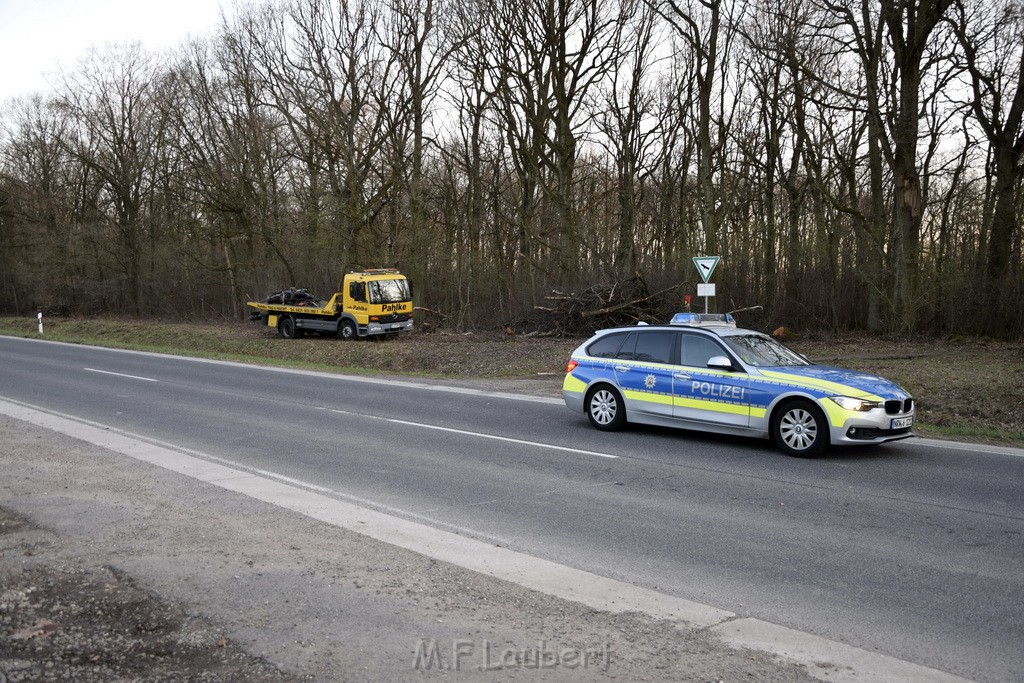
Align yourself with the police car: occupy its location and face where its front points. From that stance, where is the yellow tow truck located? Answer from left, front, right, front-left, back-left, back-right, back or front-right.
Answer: back

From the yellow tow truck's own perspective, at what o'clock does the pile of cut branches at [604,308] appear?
The pile of cut branches is roughly at 11 o'clock from the yellow tow truck.

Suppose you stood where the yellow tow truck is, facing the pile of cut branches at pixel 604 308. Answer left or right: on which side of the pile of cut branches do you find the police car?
right

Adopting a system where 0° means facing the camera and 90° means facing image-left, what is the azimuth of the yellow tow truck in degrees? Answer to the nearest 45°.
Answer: approximately 315°

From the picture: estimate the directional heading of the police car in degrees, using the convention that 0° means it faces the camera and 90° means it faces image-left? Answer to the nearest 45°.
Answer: approximately 315°

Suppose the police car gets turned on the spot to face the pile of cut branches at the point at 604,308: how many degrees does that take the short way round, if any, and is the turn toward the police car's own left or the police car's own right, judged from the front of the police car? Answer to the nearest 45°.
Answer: approximately 135° to the police car's own left
